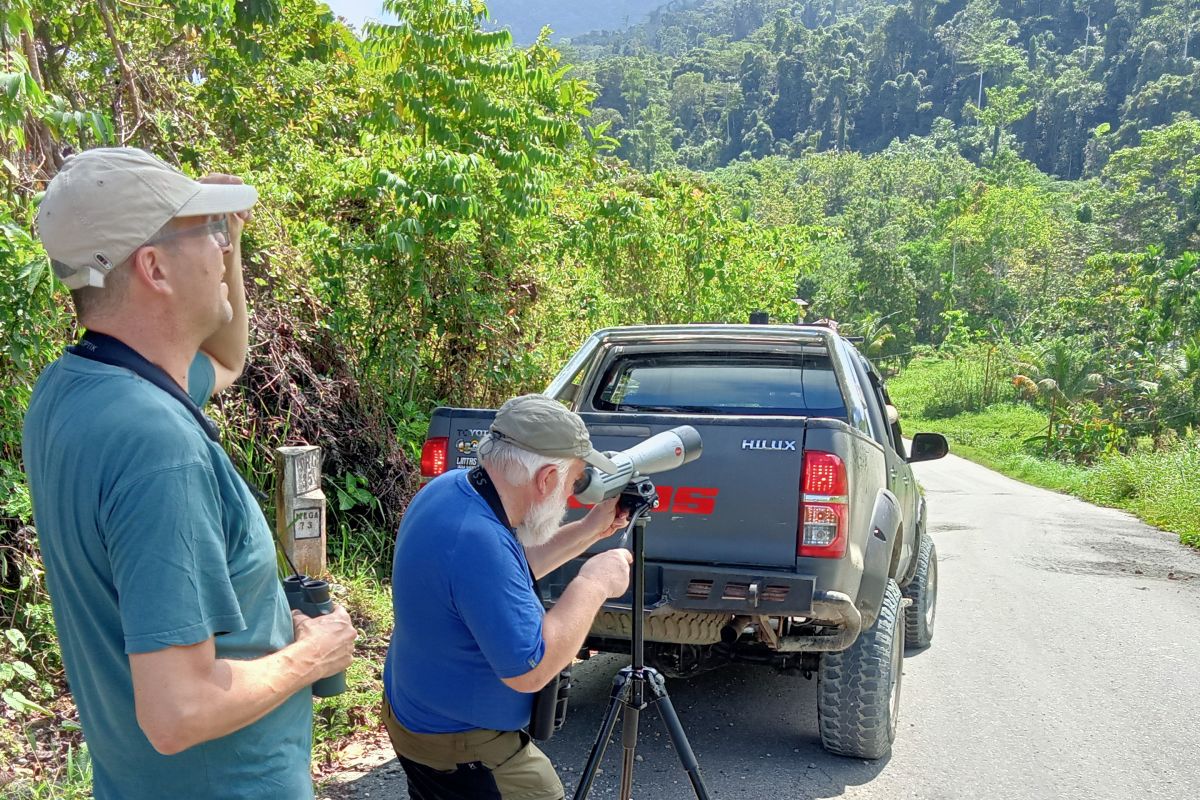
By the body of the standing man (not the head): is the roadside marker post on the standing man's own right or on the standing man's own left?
on the standing man's own left

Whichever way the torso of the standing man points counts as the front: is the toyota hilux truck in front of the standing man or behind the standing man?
in front

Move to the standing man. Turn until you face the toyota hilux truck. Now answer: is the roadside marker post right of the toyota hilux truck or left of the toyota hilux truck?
left

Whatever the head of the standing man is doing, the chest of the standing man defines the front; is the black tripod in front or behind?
in front

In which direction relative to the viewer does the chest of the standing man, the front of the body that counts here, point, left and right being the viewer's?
facing to the right of the viewer

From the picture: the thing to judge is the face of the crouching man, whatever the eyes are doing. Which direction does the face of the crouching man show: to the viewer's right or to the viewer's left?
to the viewer's right
